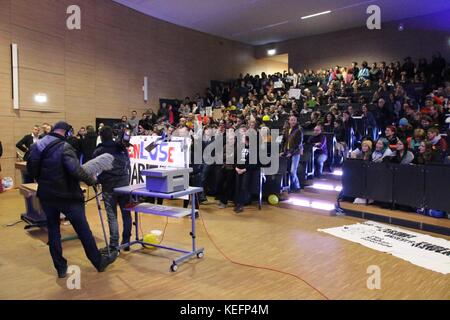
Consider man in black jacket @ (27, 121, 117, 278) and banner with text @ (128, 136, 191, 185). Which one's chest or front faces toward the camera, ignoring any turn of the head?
the banner with text

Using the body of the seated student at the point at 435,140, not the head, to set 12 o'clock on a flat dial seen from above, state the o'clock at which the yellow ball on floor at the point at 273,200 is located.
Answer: The yellow ball on floor is roughly at 1 o'clock from the seated student.

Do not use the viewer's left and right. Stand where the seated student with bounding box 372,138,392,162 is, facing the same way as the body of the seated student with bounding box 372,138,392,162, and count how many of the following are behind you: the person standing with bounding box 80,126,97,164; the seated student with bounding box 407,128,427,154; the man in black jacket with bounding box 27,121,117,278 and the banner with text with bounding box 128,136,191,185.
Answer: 1

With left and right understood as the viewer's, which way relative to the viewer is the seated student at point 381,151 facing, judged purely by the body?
facing the viewer and to the left of the viewer

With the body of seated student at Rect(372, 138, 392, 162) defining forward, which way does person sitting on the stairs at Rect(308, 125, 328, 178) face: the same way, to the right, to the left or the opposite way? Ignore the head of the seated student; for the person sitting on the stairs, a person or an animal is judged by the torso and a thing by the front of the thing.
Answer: the same way

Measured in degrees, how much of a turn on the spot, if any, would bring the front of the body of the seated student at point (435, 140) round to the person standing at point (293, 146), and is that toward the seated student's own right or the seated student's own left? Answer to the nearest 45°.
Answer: approximately 45° to the seated student's own right

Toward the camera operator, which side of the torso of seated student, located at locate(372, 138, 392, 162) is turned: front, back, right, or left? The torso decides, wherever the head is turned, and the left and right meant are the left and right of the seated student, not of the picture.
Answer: front

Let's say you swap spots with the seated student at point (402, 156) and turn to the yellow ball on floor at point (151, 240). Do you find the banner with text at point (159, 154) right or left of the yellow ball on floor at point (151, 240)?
right

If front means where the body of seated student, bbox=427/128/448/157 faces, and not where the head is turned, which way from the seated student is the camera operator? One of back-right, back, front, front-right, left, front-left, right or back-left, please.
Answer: front

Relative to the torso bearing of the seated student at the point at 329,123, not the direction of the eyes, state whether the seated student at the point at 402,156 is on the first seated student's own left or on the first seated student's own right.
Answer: on the first seated student's own left

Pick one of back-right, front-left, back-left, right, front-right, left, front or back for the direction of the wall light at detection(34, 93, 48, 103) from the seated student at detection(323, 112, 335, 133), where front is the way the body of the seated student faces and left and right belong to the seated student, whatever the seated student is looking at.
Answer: front-right

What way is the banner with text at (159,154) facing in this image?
toward the camera

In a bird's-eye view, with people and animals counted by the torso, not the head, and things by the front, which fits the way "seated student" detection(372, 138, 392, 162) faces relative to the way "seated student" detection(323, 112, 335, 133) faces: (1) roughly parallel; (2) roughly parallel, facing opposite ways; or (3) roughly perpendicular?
roughly parallel

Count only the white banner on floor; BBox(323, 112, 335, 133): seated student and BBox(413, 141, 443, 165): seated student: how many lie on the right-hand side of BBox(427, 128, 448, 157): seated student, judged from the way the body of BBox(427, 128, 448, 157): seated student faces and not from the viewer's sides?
1

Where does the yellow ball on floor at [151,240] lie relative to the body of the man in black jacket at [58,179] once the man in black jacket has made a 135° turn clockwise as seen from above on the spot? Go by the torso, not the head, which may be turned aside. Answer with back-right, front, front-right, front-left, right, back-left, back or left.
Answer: back-left

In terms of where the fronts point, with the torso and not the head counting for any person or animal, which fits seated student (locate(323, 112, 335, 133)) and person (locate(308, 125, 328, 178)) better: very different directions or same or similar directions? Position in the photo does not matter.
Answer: same or similar directions

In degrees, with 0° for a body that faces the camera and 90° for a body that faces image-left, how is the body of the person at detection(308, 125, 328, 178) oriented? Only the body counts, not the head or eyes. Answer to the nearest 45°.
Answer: approximately 45°
